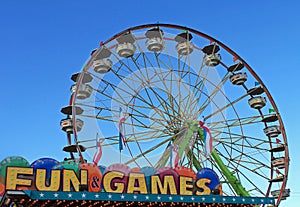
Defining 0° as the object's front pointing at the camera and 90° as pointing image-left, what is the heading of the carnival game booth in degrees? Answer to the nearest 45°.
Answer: approximately 315°
